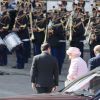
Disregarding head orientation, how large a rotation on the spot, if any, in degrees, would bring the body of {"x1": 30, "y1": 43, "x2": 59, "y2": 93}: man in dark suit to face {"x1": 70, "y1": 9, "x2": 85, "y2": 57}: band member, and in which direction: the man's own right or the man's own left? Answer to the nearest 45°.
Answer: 0° — they already face them

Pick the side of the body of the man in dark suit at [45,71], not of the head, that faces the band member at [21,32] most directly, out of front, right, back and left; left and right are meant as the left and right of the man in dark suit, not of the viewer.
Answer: front

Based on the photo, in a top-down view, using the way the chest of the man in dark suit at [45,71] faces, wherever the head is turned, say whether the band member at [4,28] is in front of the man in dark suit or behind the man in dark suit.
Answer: in front

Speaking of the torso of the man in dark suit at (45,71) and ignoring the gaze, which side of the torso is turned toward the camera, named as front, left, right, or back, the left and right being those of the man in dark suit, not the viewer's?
back

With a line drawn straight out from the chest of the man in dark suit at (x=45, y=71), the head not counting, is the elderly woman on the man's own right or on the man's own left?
on the man's own right
